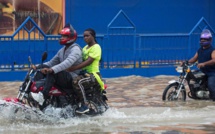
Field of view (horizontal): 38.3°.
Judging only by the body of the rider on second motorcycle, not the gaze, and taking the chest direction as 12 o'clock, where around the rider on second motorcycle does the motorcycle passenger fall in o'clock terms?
The motorcycle passenger is roughly at 12 o'clock from the rider on second motorcycle.

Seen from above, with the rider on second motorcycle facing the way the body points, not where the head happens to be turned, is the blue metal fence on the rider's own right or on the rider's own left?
on the rider's own right

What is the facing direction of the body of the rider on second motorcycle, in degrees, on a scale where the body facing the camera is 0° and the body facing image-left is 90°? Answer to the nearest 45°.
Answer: approximately 45°

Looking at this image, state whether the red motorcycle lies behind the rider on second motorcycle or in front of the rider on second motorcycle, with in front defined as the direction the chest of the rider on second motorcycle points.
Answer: in front

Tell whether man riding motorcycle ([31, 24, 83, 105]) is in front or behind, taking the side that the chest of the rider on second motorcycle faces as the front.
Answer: in front

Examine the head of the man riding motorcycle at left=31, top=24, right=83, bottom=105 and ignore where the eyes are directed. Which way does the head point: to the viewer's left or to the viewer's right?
to the viewer's left
